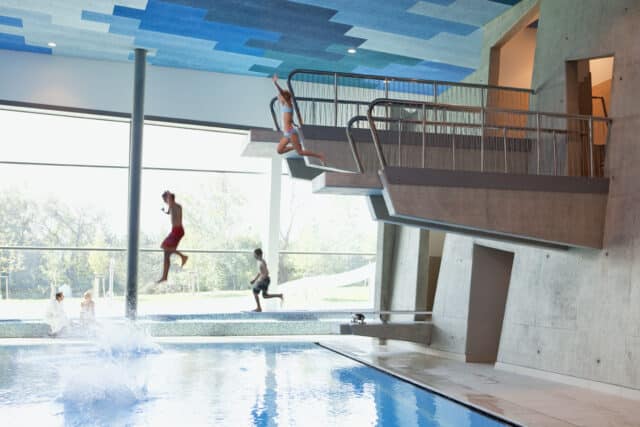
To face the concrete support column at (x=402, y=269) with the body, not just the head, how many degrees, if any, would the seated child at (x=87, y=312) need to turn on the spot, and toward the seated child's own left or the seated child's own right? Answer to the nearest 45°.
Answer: approximately 90° to the seated child's own left

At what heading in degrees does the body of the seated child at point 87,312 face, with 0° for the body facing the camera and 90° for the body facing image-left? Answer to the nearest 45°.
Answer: approximately 0°

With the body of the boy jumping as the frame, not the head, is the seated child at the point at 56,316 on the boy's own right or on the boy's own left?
on the boy's own right

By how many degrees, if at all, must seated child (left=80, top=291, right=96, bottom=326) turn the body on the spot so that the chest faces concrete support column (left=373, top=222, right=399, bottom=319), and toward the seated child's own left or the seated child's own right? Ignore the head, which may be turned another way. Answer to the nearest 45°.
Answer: approximately 90° to the seated child's own left

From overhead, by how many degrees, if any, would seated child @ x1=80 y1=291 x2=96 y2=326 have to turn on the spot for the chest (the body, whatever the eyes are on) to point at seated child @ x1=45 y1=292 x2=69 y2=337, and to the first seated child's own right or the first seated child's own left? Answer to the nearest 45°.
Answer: approximately 45° to the first seated child's own right

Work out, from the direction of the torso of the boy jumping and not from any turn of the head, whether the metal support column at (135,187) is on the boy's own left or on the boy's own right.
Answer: on the boy's own right
